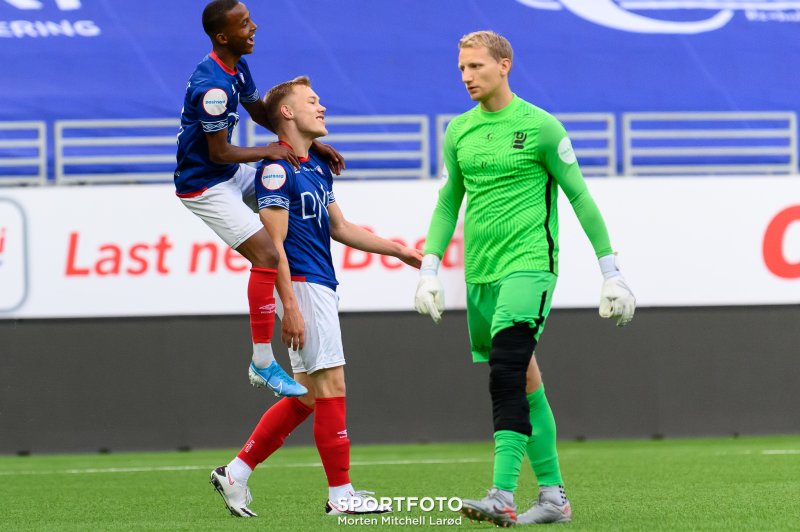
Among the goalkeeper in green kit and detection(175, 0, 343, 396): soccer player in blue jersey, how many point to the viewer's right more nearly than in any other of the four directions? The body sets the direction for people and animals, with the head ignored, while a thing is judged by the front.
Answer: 1

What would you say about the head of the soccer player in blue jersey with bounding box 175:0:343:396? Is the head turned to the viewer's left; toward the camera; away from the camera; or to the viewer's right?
to the viewer's right

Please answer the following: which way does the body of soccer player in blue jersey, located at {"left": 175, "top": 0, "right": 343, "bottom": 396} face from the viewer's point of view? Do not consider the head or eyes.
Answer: to the viewer's right

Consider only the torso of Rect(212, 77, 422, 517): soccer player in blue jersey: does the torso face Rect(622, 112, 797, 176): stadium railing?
no

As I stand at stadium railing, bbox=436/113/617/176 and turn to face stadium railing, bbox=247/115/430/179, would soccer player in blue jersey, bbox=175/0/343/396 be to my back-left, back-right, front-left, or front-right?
front-left

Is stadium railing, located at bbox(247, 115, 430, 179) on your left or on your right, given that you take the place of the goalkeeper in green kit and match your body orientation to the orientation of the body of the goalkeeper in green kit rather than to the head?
on your right

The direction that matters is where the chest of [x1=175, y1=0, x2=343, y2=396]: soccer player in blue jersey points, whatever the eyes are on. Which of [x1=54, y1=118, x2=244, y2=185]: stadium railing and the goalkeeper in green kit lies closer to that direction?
the goalkeeper in green kit

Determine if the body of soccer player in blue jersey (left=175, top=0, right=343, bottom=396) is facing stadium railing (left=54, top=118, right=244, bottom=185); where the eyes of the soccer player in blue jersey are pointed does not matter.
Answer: no

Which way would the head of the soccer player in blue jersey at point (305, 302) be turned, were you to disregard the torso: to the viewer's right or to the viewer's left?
to the viewer's right

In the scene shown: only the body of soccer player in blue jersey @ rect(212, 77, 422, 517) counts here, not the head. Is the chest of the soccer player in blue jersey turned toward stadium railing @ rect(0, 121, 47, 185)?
no

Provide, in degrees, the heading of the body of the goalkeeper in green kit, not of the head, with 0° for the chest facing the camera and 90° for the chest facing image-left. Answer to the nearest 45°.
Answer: approximately 45°
